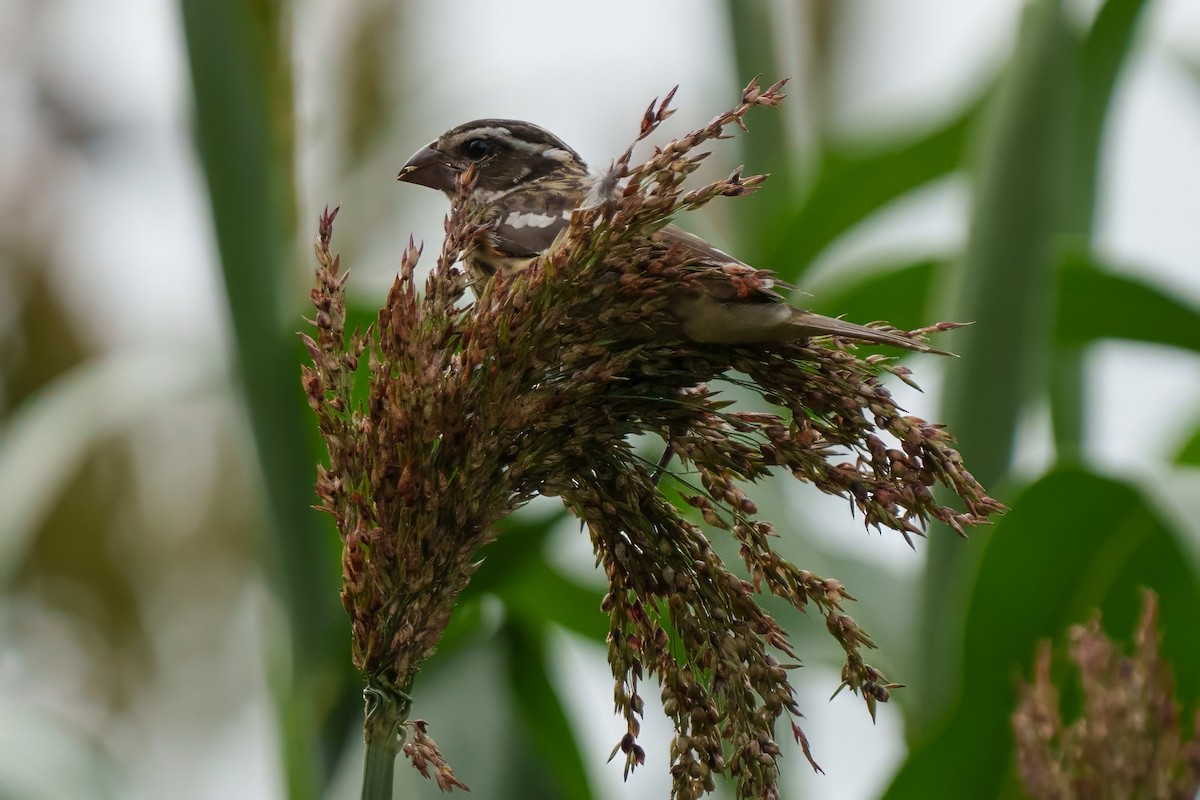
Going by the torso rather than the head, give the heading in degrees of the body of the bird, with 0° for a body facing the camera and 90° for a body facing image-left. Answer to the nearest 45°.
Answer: approximately 90°

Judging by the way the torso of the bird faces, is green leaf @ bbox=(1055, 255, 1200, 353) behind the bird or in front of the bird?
behind

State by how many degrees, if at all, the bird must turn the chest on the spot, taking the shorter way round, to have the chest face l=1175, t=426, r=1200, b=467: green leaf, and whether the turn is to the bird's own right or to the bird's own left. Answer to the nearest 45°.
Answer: approximately 135° to the bird's own right

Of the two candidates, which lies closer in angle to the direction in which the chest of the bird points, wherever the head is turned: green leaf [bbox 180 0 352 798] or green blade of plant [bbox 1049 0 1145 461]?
the green leaf
